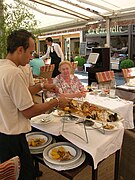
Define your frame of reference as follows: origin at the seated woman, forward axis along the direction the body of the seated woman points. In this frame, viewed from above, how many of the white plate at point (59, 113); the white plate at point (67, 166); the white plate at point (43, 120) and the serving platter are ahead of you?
4

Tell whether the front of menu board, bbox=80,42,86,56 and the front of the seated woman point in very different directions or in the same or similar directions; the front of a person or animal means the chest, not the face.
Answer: same or similar directions

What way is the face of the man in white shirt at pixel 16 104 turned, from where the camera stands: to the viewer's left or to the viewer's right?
to the viewer's right

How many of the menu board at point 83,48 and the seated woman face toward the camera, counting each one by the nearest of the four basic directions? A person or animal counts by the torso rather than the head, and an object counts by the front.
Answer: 2

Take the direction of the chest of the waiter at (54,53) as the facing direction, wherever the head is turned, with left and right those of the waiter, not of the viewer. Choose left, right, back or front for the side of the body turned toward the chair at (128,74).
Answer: left

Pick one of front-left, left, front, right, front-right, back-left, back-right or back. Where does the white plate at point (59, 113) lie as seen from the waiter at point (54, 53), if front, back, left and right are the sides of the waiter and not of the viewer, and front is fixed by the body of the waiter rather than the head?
front-left

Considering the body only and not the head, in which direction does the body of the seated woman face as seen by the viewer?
toward the camera

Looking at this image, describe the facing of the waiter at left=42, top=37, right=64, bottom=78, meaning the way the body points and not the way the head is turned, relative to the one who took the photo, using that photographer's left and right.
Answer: facing the viewer and to the left of the viewer

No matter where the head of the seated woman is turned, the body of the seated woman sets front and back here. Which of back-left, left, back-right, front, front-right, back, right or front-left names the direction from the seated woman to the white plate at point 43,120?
front

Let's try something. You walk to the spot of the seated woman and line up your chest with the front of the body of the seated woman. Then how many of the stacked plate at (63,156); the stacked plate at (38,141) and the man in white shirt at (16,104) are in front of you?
3

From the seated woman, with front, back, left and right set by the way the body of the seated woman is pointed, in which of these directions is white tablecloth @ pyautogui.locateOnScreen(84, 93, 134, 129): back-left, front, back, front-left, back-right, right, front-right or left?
front-left

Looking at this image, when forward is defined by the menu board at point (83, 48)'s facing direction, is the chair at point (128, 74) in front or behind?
in front
